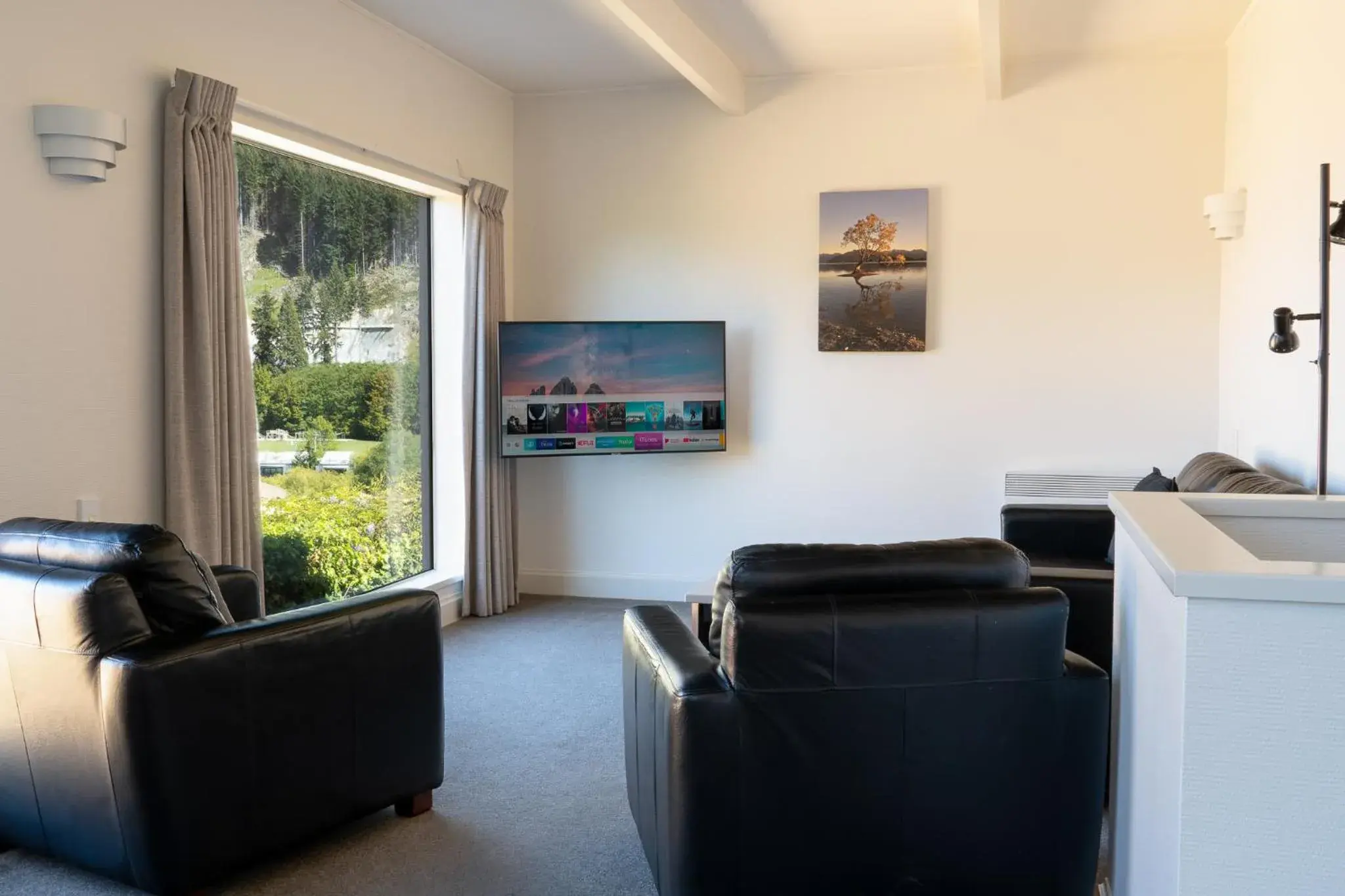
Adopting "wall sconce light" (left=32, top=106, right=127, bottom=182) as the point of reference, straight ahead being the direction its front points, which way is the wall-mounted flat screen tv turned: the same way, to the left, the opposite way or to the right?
to the right

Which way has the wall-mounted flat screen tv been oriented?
toward the camera

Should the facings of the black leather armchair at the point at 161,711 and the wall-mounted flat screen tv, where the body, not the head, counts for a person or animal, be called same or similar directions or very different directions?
very different directions

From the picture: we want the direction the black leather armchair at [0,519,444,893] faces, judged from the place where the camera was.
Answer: facing away from the viewer and to the right of the viewer

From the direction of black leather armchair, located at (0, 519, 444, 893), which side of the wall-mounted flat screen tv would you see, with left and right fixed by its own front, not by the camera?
front

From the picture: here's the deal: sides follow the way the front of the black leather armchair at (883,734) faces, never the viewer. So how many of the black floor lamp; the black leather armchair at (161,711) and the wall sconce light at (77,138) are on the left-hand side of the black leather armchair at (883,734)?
2

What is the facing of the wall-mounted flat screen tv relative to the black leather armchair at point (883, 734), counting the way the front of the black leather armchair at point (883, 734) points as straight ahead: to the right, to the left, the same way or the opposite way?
the opposite way

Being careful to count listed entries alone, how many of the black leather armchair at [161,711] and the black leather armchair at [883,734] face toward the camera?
0

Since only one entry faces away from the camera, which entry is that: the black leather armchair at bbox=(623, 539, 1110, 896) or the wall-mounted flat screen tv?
the black leather armchair

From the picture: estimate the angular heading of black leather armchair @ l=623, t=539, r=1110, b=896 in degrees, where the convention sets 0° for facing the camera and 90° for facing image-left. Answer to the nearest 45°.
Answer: approximately 180°

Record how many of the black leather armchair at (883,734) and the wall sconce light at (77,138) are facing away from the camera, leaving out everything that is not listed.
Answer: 1

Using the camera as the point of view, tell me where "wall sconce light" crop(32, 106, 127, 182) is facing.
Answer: facing the viewer and to the right of the viewer

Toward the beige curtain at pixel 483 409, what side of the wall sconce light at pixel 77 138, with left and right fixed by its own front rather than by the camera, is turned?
left

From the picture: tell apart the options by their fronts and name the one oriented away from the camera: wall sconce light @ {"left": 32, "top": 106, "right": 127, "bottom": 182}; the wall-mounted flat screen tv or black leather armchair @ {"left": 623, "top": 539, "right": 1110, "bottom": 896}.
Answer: the black leather armchair
